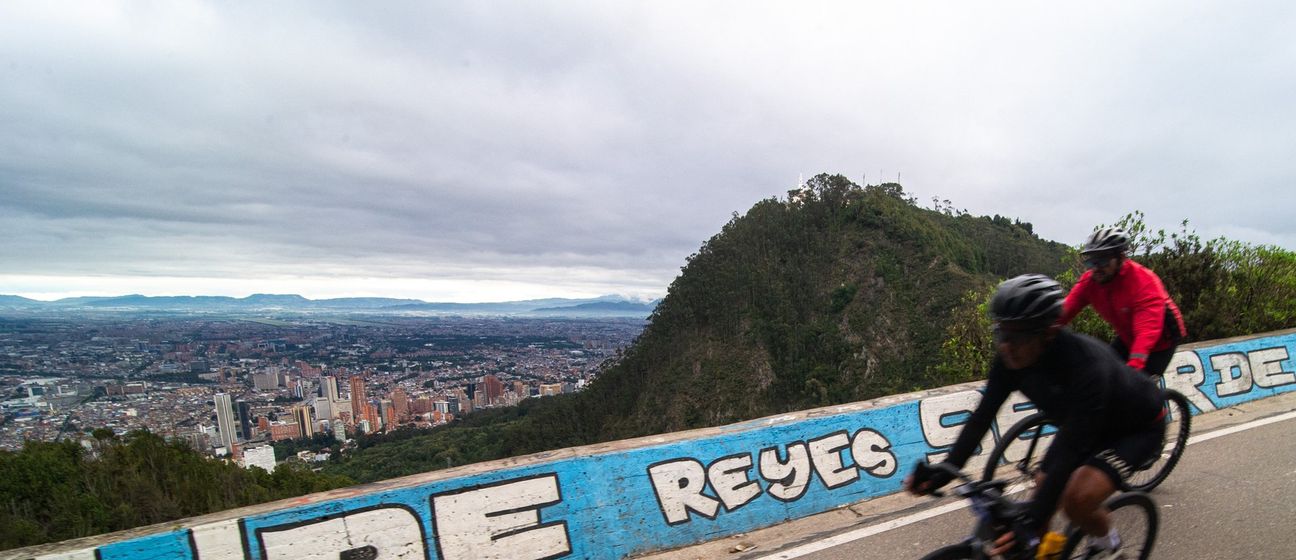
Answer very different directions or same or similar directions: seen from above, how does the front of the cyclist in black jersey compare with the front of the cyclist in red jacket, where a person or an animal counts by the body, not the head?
same or similar directions

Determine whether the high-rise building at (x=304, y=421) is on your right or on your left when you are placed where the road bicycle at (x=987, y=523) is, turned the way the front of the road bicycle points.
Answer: on your right

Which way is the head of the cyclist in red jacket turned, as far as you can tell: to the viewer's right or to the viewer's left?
to the viewer's left

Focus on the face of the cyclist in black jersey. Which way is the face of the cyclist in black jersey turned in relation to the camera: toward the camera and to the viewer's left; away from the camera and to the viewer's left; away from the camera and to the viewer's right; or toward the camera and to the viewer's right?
toward the camera and to the viewer's left

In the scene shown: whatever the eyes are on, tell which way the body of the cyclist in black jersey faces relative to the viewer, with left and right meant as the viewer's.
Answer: facing the viewer and to the left of the viewer

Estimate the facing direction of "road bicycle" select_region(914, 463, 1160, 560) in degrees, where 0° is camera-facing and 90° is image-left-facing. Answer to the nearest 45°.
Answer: approximately 45°

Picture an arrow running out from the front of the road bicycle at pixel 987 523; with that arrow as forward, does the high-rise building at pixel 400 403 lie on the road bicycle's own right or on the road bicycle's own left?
on the road bicycle's own right

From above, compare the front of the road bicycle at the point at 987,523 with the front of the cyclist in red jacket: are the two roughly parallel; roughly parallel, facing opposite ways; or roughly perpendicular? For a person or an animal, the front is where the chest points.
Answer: roughly parallel

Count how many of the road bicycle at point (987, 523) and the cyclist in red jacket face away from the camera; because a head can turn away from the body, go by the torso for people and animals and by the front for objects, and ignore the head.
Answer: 0
